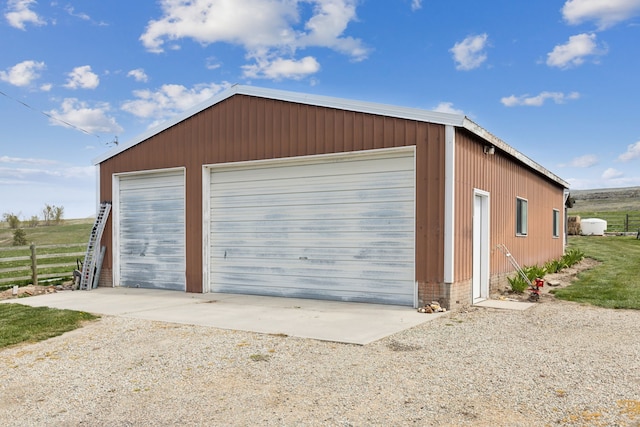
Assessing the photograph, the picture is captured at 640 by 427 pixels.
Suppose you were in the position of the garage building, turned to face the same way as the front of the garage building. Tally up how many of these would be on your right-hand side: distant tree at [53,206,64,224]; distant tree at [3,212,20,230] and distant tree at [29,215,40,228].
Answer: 3

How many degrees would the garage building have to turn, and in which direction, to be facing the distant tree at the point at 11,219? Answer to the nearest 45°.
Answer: approximately 90° to its right

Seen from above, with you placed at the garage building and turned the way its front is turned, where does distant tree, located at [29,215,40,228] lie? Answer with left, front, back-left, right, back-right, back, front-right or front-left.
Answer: right

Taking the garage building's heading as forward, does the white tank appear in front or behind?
behind

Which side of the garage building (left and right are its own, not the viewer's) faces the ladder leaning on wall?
front

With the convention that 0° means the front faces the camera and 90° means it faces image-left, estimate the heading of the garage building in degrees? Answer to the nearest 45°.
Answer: approximately 45°
